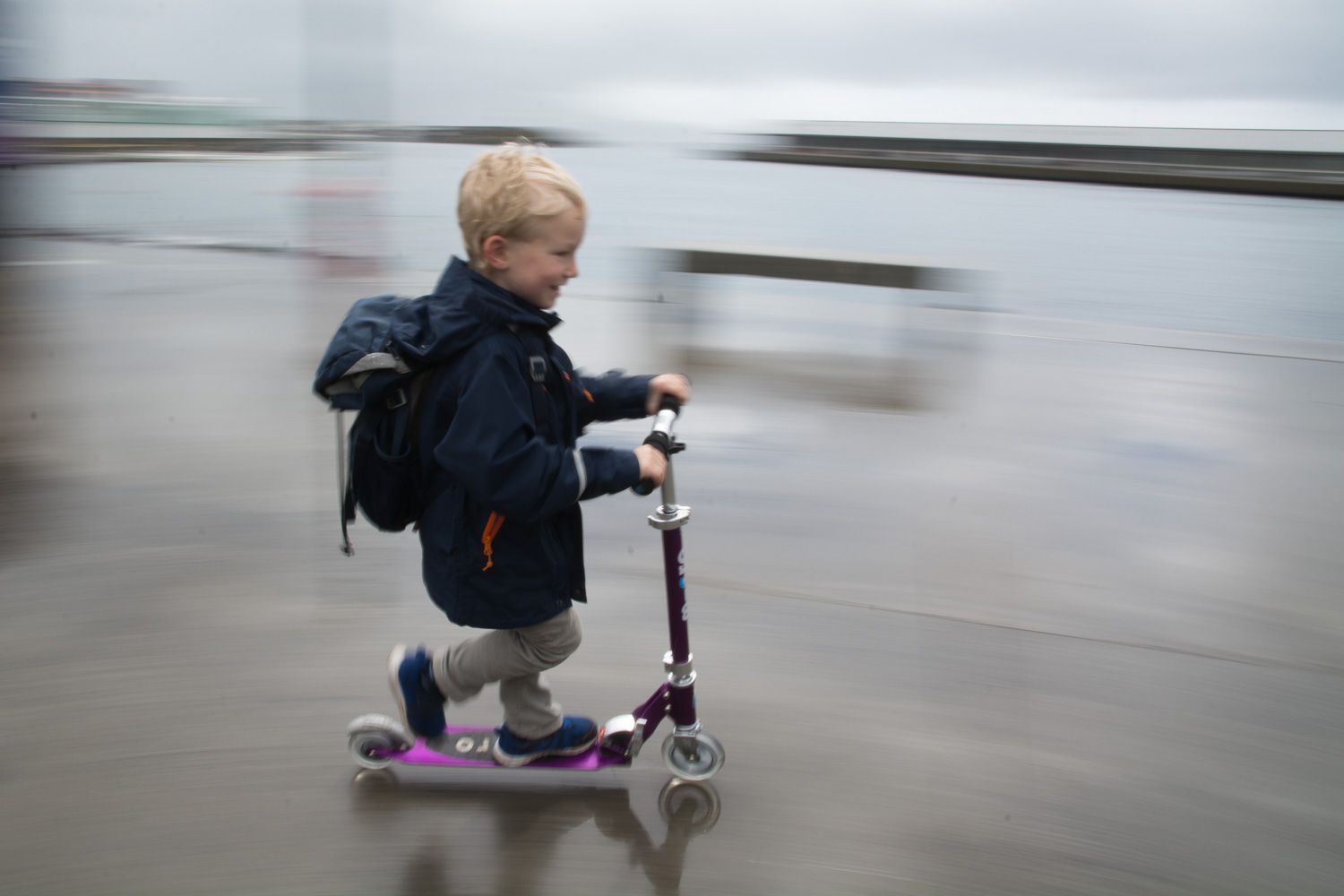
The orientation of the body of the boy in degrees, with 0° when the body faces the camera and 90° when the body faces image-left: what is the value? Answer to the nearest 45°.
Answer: approximately 270°

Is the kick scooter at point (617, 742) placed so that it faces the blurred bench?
no

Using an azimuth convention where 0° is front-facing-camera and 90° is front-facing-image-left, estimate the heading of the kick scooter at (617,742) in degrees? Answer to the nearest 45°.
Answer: approximately 270°

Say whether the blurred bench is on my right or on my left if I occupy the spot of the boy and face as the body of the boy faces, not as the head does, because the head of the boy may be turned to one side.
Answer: on my left

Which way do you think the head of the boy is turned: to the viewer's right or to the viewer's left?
to the viewer's right
